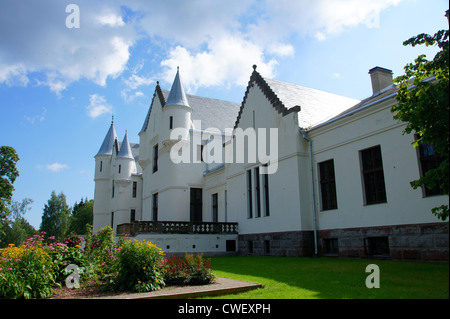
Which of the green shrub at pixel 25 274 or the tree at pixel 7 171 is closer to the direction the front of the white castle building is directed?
the green shrub

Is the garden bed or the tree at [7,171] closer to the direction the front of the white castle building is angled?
the garden bed

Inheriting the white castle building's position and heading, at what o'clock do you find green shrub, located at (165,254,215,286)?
The green shrub is roughly at 11 o'clock from the white castle building.

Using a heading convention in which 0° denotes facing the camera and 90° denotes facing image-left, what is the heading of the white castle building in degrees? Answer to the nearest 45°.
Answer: approximately 45°

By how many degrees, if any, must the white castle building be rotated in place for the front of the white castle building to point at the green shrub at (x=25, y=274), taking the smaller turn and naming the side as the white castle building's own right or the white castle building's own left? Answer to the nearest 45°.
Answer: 0° — it already faces it

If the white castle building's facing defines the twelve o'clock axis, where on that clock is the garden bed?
The garden bed is roughly at 11 o'clock from the white castle building.

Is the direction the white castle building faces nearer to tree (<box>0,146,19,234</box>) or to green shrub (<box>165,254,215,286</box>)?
the green shrub

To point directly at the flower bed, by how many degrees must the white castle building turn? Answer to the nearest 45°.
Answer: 0° — it already faces it

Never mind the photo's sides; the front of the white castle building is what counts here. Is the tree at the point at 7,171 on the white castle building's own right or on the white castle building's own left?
on the white castle building's own right
